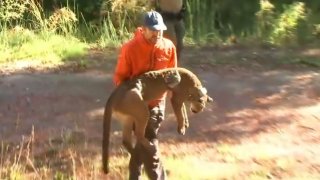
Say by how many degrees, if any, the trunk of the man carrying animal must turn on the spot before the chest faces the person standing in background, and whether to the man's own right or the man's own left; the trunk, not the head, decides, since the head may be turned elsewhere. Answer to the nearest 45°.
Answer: approximately 135° to the man's own left

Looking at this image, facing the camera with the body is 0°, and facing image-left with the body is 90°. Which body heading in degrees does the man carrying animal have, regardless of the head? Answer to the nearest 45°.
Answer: approximately 315°
